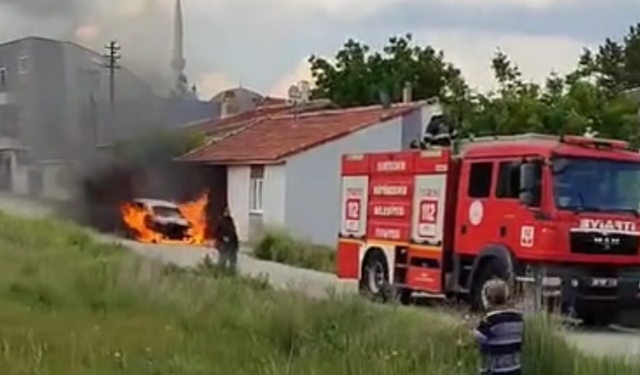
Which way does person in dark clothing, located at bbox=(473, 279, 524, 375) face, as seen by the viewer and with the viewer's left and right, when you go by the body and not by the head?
facing away from the viewer

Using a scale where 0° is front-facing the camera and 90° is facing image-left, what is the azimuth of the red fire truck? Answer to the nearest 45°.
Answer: approximately 315°

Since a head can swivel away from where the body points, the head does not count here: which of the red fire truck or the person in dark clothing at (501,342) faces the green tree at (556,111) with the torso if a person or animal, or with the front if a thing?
the person in dark clothing

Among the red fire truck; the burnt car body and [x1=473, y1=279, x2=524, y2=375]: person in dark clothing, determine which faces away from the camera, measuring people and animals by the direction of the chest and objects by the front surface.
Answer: the person in dark clothing

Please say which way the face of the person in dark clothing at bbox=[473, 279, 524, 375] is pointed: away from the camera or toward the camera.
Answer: away from the camera

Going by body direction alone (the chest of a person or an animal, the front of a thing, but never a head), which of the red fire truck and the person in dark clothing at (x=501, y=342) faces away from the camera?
the person in dark clothing
